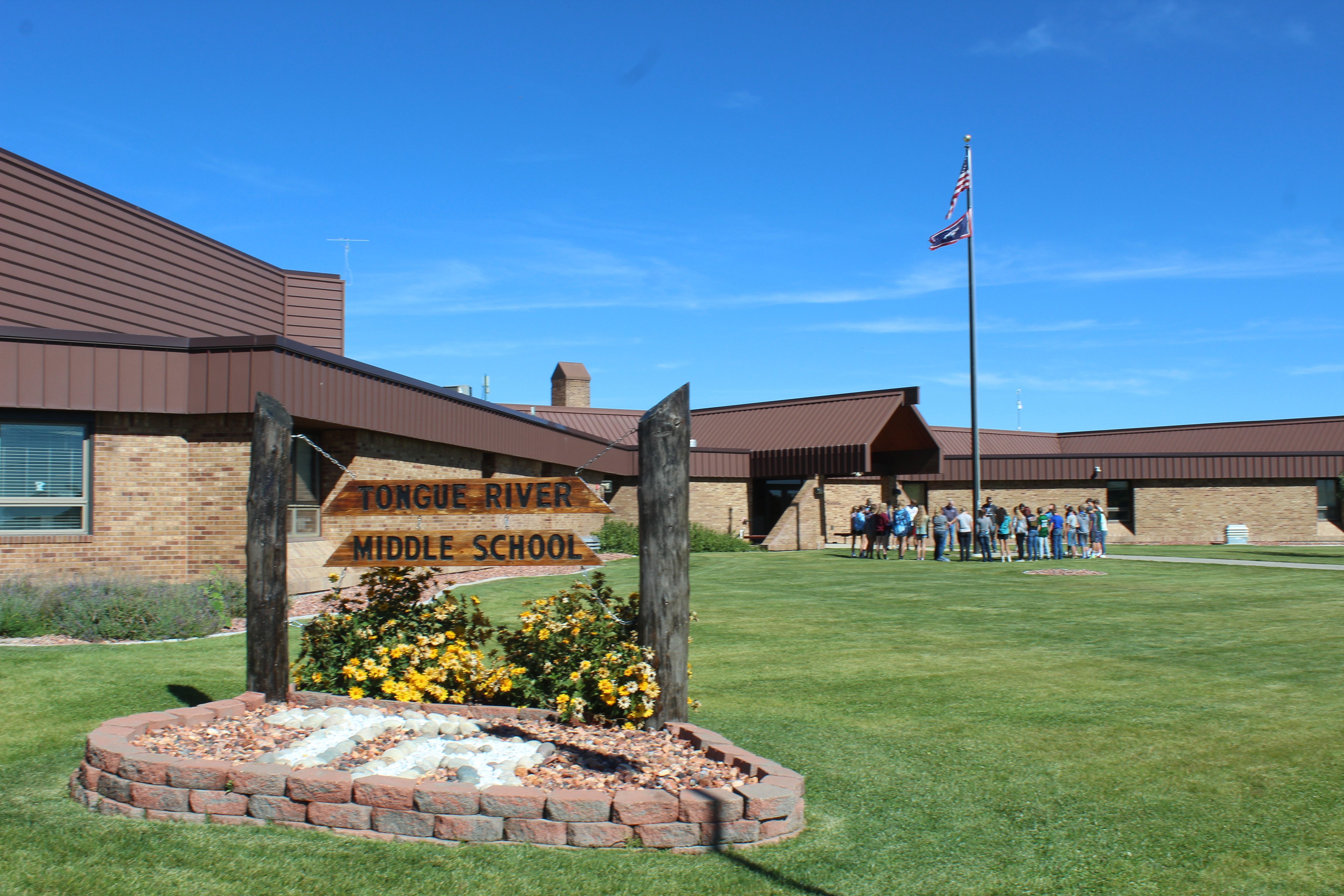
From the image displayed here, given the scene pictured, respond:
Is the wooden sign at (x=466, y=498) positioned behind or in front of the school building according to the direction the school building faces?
in front

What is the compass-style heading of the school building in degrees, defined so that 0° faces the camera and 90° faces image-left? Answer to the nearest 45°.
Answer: approximately 315°

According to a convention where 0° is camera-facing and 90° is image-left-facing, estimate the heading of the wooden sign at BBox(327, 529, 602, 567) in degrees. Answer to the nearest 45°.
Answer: approximately 0°

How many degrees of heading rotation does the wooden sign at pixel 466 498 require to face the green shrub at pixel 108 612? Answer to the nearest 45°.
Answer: approximately 135° to its right

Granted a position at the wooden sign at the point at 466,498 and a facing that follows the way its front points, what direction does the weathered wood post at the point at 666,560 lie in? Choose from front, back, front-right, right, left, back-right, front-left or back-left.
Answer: front-left

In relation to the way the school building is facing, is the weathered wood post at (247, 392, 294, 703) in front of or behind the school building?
in front

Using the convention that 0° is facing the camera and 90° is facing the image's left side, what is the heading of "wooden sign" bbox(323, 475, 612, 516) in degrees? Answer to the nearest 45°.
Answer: approximately 0°

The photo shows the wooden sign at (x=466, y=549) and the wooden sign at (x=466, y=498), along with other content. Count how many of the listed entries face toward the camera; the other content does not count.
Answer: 2
